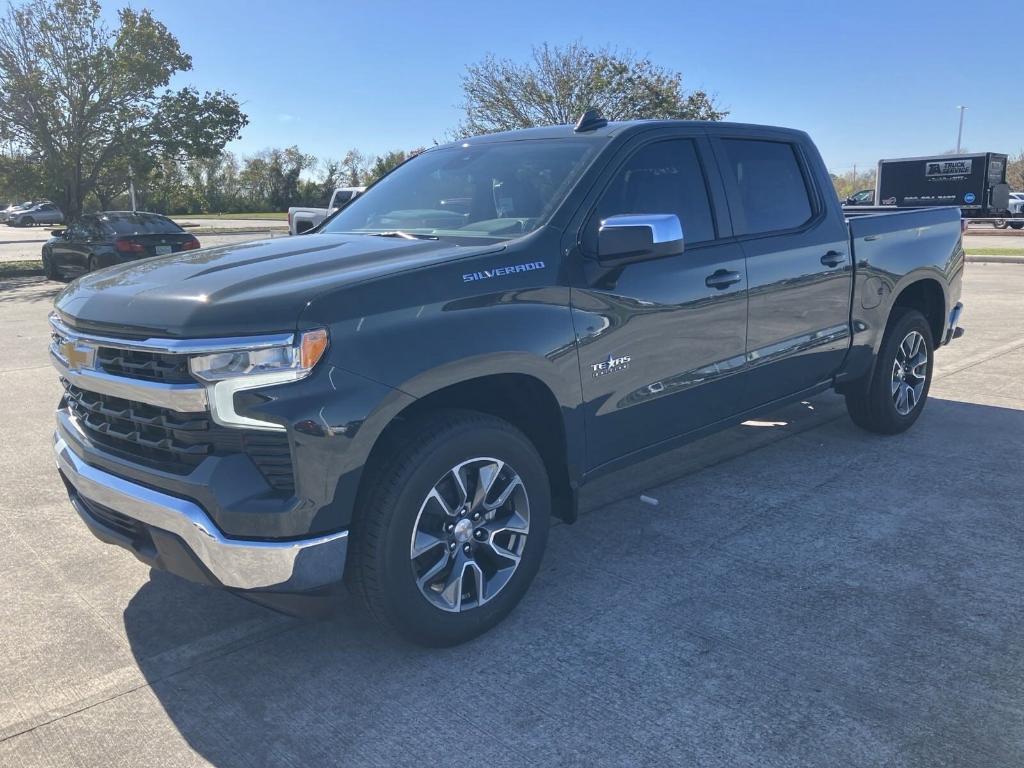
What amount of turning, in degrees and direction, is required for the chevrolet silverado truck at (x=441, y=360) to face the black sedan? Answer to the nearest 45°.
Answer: approximately 90° to its right

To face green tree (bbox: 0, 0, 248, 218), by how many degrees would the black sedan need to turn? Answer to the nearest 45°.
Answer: approximately 45° to its right

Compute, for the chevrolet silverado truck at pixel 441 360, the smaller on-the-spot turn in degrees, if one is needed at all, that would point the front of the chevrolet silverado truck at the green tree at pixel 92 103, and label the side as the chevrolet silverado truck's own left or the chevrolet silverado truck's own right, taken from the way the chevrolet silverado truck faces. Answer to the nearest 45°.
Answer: approximately 90° to the chevrolet silverado truck's own right

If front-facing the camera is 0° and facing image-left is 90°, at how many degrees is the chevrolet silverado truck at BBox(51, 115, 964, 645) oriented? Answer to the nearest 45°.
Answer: approximately 45°

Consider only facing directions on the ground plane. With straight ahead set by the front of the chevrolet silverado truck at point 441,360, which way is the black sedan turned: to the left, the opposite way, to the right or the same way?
to the right

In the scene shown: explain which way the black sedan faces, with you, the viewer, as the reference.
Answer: facing away from the viewer and to the left of the viewer

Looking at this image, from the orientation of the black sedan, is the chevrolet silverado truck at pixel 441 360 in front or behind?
behind

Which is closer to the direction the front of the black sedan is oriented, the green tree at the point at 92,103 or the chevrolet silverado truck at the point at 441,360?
the green tree
